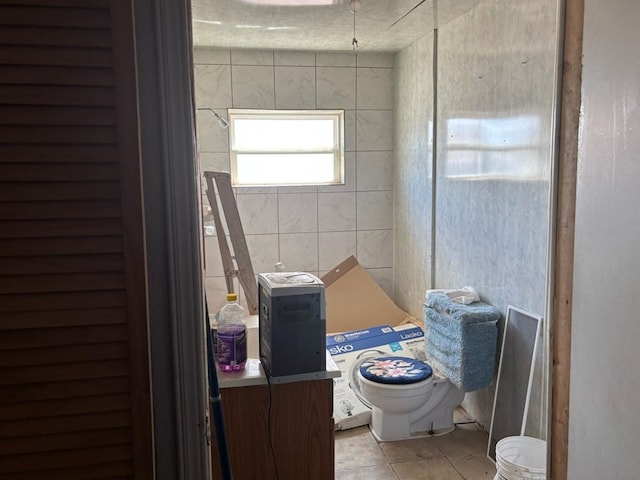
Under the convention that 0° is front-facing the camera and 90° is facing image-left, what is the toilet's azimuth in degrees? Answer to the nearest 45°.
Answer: approximately 90°

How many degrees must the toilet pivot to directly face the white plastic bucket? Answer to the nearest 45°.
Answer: approximately 135° to its left

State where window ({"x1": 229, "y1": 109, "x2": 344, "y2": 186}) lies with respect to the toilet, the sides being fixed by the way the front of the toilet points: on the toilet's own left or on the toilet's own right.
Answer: on the toilet's own right

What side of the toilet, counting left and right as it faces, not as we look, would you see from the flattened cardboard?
right

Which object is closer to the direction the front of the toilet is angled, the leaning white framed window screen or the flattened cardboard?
the flattened cardboard

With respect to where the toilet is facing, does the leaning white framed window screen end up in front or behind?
behind
